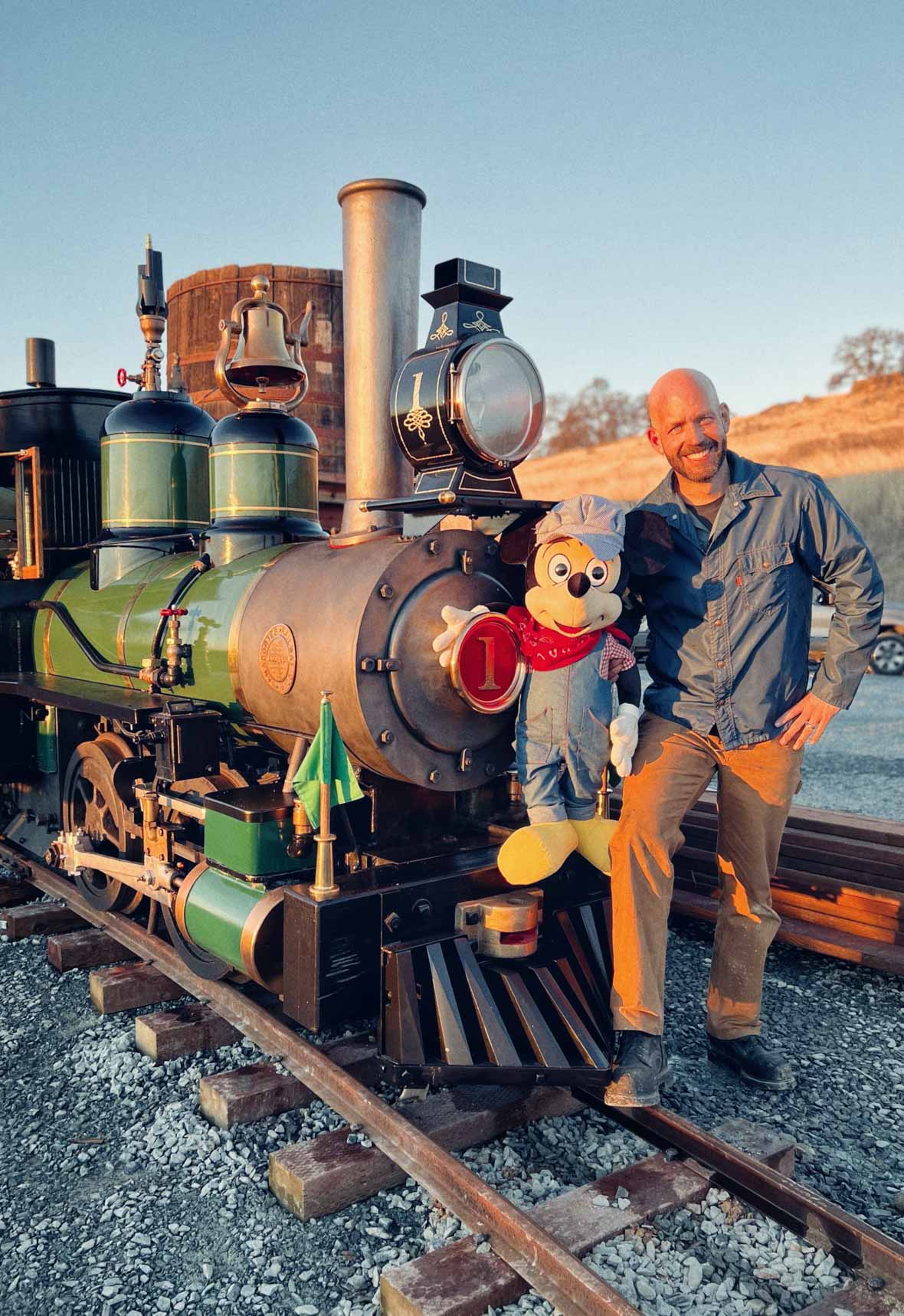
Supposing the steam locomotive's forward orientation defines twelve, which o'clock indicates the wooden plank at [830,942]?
The wooden plank is roughly at 10 o'clock from the steam locomotive.

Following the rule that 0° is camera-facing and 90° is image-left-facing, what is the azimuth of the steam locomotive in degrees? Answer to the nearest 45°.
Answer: approximately 315°

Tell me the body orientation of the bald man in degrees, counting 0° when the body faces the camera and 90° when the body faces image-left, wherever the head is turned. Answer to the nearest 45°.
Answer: approximately 0°

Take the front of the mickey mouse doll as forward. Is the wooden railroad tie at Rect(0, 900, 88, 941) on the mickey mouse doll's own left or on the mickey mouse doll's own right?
on the mickey mouse doll's own right

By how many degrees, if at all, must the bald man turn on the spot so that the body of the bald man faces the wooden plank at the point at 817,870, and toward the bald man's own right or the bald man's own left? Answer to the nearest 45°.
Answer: approximately 180°

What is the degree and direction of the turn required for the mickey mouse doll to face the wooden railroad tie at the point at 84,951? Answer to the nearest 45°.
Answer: approximately 135° to its right

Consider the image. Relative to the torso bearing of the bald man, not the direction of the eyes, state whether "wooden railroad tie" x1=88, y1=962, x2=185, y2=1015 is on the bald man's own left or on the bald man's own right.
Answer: on the bald man's own right

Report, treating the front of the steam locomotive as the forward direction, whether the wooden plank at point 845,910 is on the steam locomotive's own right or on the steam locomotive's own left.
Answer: on the steam locomotive's own left
